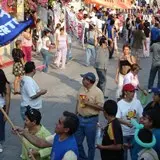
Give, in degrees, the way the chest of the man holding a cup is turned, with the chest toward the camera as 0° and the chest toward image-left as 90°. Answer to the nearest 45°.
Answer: approximately 45°

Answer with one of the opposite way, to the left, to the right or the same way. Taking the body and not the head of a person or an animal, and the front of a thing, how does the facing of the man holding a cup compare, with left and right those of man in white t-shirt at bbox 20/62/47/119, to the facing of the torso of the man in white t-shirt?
the opposite way

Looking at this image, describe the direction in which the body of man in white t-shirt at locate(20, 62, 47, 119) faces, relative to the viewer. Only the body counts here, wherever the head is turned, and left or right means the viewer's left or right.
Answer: facing away from the viewer and to the right of the viewer

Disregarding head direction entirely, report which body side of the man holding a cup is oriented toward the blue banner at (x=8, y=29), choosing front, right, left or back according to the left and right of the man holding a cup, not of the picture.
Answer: right

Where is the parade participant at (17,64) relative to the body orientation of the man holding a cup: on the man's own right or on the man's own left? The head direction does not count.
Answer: on the man's own right

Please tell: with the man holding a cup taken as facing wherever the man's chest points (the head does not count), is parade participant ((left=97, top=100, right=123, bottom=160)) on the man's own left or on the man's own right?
on the man's own left

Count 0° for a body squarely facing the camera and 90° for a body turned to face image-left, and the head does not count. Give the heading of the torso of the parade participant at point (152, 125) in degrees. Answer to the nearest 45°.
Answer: approximately 90°

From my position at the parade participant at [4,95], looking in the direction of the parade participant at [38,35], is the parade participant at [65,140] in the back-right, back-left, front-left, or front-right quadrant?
back-right

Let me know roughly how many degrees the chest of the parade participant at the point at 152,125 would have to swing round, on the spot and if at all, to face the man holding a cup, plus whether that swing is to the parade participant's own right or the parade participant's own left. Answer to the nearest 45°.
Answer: approximately 45° to the parade participant's own right

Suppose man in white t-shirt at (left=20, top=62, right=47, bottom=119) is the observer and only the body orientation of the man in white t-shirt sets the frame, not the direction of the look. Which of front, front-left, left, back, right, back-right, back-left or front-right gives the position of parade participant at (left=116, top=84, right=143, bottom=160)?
right
